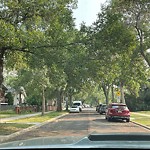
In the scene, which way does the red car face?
away from the camera
